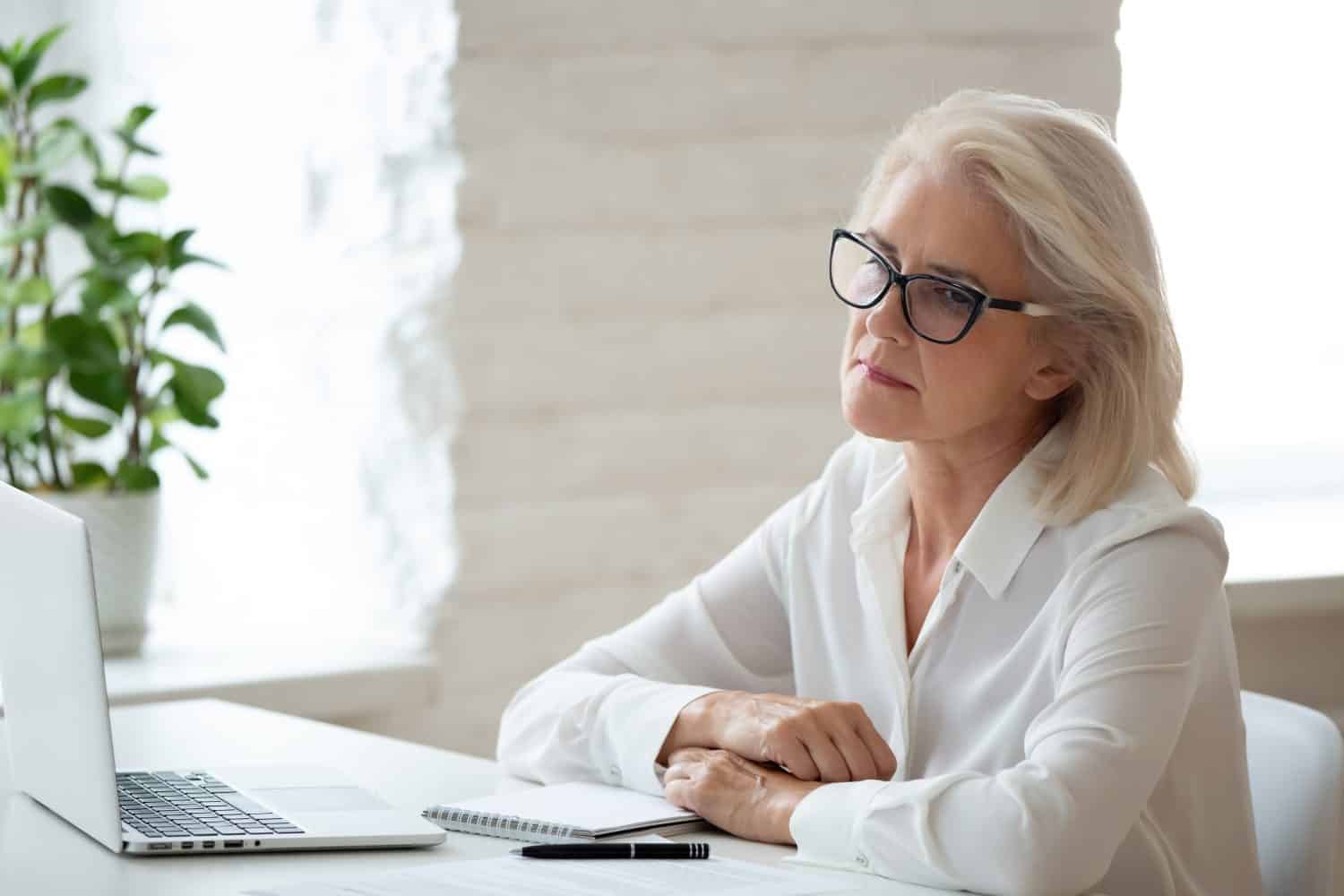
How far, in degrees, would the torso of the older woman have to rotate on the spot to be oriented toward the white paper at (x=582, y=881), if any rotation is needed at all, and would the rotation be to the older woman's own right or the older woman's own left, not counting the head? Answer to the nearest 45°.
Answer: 0° — they already face it

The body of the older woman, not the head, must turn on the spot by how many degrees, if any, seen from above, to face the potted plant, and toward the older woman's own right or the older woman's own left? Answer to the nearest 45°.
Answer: approximately 90° to the older woman's own right

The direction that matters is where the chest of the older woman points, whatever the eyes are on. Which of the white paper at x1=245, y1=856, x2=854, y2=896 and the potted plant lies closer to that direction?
the white paper

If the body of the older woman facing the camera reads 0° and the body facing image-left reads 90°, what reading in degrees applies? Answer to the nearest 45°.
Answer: approximately 45°

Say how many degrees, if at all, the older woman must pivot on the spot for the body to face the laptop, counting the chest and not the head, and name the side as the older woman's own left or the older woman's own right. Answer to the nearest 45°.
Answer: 0° — they already face it
